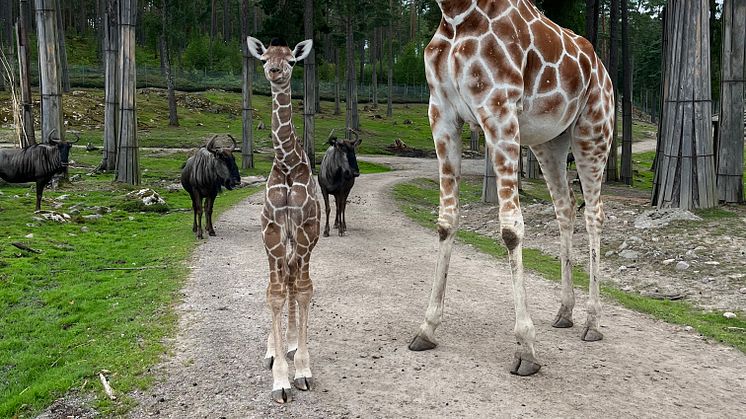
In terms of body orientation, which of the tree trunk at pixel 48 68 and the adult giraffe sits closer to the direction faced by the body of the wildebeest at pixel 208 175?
the adult giraffe

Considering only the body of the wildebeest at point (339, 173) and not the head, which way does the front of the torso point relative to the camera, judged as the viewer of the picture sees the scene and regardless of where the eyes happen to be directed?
toward the camera

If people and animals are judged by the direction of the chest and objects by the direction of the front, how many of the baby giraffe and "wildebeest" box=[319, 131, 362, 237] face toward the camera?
2

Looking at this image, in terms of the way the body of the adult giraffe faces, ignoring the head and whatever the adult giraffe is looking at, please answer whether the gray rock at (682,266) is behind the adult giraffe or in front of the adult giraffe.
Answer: behind

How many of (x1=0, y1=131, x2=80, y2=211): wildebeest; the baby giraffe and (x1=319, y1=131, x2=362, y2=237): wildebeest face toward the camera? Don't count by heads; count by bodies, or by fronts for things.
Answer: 2

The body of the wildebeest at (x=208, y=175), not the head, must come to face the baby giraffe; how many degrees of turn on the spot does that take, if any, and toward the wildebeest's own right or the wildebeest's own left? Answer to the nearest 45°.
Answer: approximately 45° to the wildebeest's own right

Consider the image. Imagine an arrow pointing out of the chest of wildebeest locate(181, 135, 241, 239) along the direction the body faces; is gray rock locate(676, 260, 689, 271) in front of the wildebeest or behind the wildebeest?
in front

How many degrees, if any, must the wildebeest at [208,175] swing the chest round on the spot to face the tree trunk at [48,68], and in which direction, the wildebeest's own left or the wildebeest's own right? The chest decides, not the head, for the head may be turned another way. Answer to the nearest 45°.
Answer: approximately 180°

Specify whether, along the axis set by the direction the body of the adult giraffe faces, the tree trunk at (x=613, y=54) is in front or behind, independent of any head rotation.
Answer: behind

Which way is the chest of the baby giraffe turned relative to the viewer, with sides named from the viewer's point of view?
facing the viewer

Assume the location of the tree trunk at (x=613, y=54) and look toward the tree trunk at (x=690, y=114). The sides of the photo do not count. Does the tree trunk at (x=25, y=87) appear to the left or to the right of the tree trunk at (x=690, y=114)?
right

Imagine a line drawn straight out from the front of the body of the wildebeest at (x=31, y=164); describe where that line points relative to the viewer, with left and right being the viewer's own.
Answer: facing to the right of the viewer

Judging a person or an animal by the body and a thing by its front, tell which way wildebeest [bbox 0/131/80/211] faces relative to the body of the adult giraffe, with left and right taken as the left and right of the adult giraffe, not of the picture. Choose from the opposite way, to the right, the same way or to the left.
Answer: the opposite way
